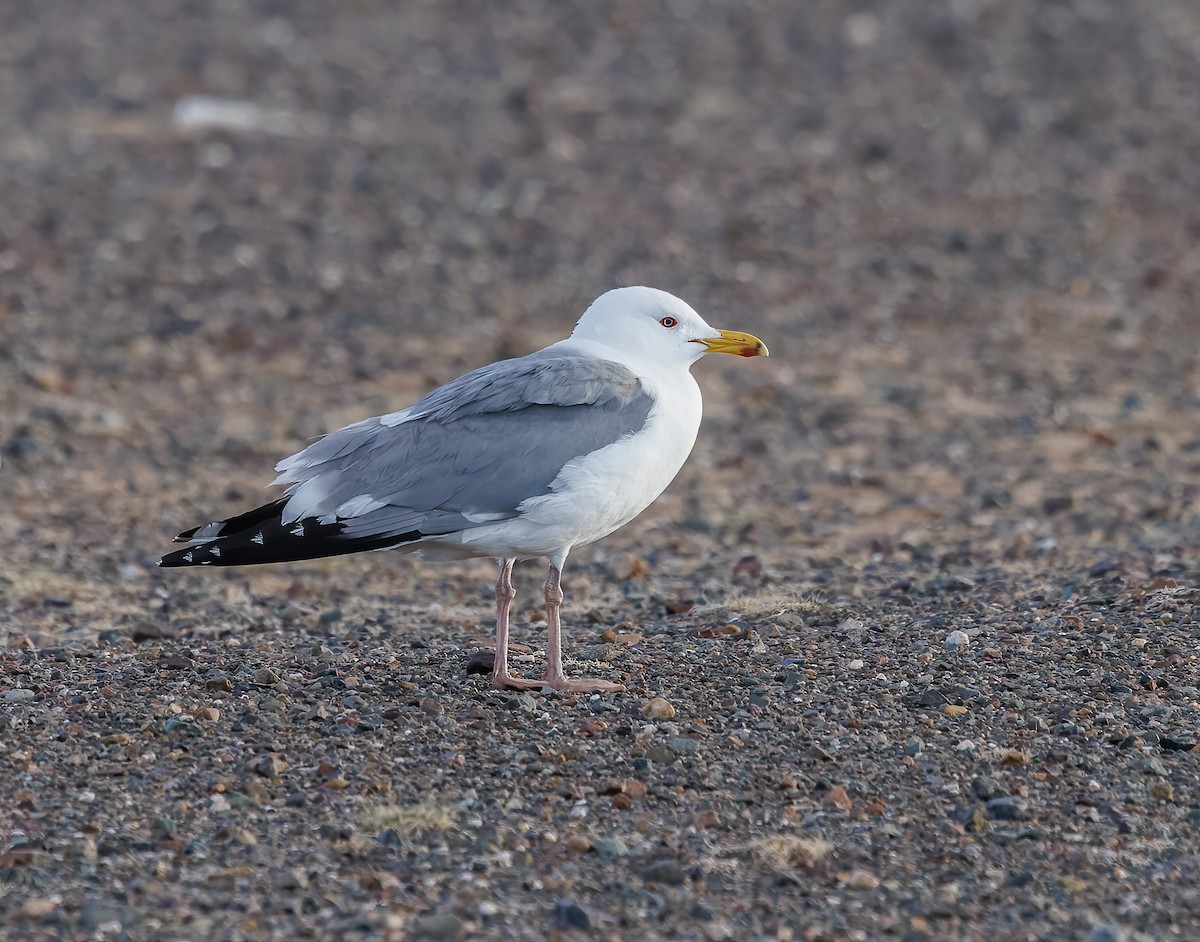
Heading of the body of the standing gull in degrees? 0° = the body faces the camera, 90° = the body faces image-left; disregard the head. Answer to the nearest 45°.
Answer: approximately 270°

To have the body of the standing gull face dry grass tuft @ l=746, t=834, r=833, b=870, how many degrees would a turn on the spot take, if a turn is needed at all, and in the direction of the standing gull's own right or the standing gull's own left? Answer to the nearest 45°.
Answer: approximately 45° to the standing gull's own right

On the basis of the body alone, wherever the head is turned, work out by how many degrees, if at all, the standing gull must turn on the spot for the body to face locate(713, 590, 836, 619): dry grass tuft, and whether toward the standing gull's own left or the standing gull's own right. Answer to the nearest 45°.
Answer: approximately 45° to the standing gull's own left

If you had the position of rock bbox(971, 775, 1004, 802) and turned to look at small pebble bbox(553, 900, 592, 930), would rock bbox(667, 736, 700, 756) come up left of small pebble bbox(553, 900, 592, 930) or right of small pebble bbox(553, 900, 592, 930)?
right

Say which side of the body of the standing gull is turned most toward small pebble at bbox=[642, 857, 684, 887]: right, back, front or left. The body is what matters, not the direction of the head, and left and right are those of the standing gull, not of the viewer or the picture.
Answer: right

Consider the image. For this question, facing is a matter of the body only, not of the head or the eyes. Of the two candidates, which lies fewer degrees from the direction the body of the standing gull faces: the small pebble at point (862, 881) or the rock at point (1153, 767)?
the rock

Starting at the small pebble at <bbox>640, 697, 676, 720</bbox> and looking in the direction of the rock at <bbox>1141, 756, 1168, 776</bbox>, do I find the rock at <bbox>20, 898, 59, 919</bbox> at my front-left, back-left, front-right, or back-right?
back-right

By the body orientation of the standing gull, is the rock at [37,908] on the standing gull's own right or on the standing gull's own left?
on the standing gull's own right

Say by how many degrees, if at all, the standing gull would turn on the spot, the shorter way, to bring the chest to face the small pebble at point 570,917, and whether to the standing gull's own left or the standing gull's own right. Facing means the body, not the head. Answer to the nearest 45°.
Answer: approximately 90° to the standing gull's own right

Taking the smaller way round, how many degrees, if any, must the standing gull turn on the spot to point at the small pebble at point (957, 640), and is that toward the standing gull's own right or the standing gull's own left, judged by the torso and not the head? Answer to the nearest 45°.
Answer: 0° — it already faces it

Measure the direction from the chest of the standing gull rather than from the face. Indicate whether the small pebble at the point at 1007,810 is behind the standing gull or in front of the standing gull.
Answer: in front

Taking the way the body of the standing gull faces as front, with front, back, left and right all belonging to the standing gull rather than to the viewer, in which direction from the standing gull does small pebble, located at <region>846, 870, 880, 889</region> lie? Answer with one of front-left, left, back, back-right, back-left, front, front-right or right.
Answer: front-right
